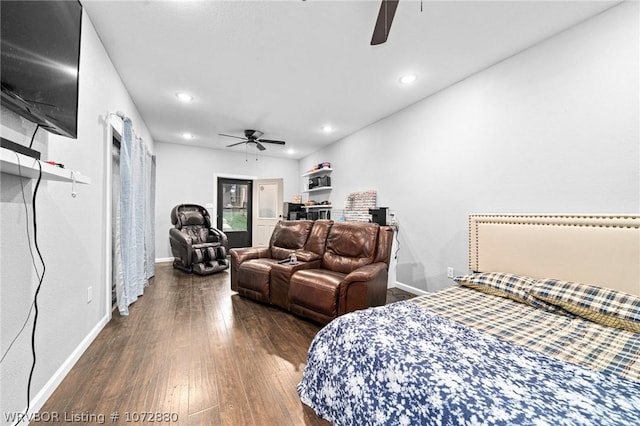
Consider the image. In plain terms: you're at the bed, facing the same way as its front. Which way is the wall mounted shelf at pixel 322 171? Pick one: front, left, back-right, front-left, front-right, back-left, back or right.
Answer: right

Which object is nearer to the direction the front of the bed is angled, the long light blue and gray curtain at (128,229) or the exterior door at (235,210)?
the long light blue and gray curtain

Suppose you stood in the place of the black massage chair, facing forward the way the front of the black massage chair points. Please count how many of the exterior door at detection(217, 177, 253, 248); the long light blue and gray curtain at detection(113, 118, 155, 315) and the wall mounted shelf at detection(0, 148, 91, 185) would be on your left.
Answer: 1

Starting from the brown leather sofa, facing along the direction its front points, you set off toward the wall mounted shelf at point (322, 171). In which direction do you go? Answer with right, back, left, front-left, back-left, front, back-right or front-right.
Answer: back-right

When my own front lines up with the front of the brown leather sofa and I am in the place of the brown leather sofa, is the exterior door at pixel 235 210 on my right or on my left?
on my right

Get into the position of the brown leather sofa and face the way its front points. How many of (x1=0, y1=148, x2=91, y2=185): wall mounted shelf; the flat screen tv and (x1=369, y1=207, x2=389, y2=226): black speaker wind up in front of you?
2

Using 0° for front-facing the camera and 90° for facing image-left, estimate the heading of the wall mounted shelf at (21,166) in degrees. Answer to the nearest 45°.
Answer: approximately 315°

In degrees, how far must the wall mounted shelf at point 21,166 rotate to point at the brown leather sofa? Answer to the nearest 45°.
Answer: approximately 45° to its left

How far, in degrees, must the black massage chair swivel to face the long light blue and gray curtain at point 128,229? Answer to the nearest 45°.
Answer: approximately 45° to its right
